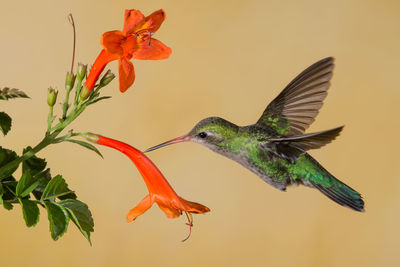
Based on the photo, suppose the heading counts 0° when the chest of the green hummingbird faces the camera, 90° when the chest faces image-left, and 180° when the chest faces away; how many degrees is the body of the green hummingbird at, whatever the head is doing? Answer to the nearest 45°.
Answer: approximately 90°
